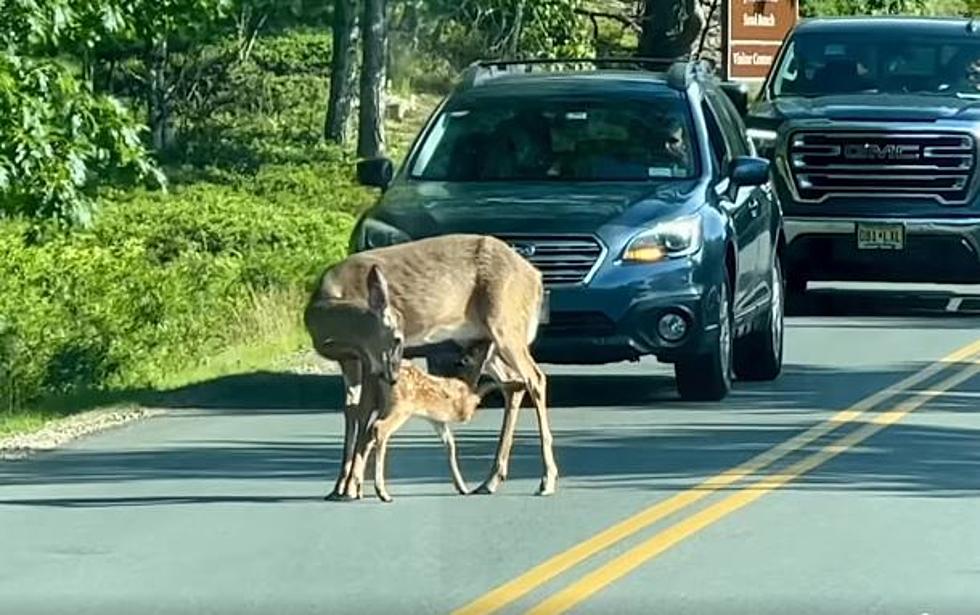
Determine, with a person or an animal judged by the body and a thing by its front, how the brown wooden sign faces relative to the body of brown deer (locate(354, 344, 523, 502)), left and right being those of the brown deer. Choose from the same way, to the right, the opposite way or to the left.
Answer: to the right

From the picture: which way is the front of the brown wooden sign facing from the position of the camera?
facing the viewer

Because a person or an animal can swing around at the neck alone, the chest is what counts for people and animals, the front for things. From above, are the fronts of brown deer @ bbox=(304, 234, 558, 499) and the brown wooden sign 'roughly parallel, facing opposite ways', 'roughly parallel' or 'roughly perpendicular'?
roughly perpendicular

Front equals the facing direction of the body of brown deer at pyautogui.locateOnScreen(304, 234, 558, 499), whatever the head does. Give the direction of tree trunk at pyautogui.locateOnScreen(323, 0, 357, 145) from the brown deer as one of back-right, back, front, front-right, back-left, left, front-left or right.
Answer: right

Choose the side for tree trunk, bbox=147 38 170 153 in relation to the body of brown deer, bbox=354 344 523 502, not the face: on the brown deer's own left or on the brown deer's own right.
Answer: on the brown deer's own left

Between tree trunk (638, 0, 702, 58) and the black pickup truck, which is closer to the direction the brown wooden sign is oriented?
the black pickup truck

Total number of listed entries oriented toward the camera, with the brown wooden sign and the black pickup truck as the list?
2

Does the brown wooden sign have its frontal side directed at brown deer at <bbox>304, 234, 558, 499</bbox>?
yes

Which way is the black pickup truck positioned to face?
toward the camera

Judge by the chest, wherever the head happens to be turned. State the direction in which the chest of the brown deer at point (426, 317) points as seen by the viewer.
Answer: to the viewer's left

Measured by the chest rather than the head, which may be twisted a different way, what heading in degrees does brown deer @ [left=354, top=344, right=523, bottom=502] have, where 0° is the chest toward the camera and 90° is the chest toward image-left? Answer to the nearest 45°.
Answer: approximately 270°

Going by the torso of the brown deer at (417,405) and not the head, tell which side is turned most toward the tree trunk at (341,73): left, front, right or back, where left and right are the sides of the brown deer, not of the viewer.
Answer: left

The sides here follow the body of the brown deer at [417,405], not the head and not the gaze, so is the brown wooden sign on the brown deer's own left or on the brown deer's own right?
on the brown deer's own left

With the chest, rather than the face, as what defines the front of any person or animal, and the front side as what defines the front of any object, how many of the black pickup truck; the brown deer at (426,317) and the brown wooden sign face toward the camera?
2
